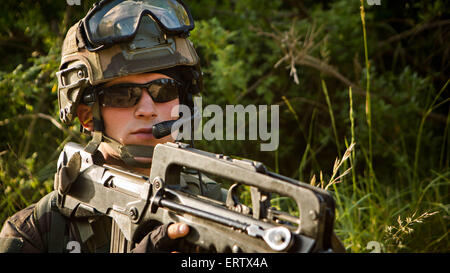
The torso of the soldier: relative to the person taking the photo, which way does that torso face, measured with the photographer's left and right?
facing the viewer and to the right of the viewer
